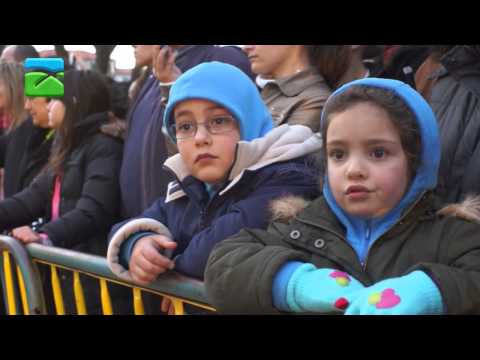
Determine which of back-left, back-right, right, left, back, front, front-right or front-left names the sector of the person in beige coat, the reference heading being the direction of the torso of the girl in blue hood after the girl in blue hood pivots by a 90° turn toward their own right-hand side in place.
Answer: right

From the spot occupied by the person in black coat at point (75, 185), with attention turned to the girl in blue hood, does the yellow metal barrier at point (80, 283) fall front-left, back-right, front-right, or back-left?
front-right

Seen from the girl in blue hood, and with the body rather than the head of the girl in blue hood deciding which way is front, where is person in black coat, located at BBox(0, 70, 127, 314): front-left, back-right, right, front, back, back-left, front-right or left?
back-right

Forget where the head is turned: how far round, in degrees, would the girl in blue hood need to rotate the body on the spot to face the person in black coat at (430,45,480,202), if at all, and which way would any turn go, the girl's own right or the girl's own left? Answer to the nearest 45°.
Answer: approximately 135° to the girl's own left

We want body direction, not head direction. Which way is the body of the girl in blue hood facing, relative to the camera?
toward the camera

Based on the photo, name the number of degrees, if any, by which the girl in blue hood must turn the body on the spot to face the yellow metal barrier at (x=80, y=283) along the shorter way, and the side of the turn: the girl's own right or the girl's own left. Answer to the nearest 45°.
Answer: approximately 135° to the girl's own right

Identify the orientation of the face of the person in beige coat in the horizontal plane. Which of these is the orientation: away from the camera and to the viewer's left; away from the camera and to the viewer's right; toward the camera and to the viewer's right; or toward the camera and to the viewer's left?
toward the camera and to the viewer's left

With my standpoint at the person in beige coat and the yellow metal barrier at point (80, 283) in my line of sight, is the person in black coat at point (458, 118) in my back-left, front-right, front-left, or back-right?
back-left
